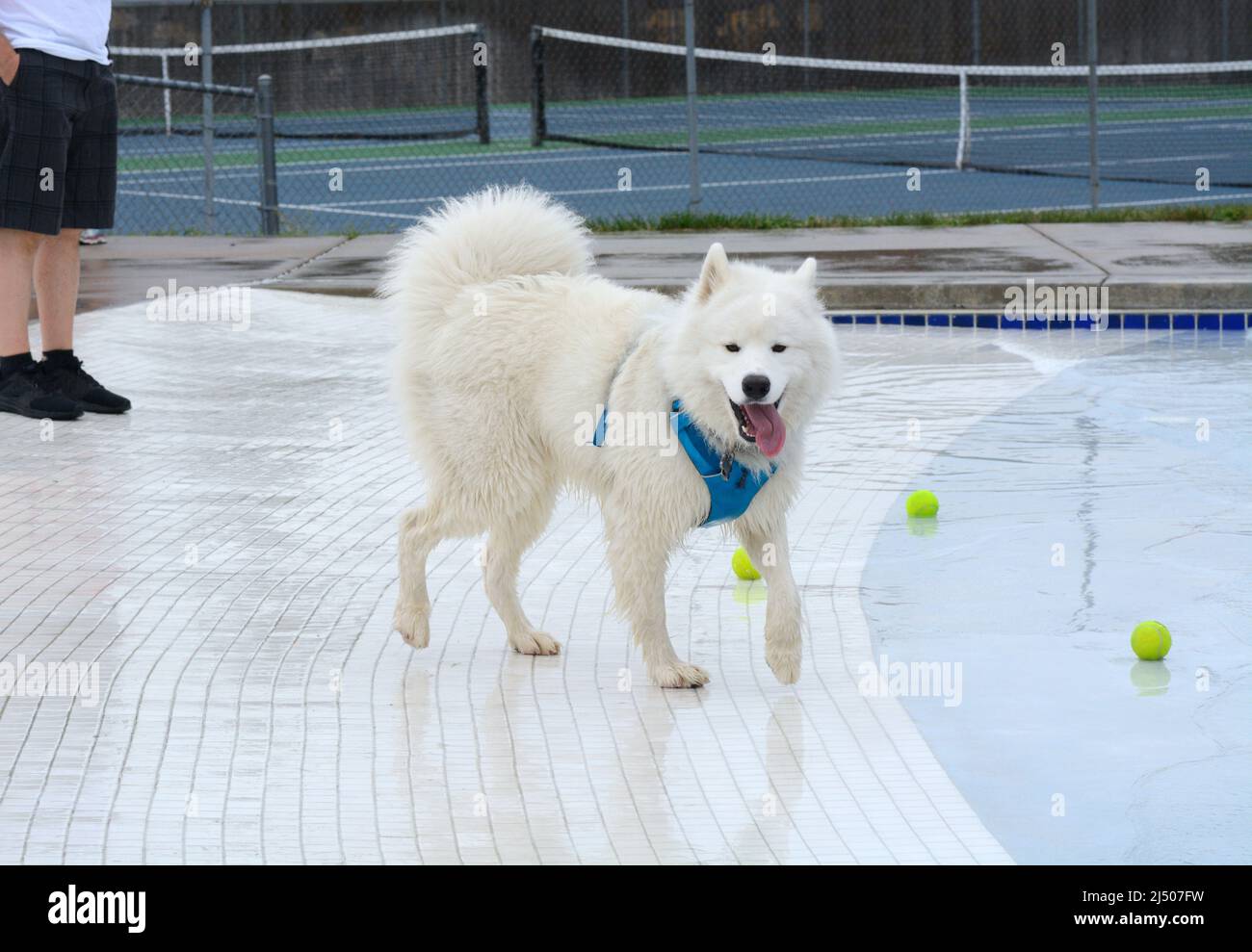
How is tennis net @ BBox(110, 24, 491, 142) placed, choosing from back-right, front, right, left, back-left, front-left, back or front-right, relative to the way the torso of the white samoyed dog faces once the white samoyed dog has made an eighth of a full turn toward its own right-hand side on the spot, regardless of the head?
back

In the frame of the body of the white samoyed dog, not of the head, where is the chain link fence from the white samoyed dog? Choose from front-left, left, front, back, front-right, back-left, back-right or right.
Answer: back-left

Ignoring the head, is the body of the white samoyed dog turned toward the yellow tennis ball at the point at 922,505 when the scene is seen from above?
no

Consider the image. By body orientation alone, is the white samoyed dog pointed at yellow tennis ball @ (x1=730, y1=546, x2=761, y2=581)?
no

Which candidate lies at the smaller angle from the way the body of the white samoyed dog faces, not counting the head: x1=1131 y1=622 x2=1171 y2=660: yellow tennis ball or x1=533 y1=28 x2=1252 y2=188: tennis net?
the yellow tennis ball

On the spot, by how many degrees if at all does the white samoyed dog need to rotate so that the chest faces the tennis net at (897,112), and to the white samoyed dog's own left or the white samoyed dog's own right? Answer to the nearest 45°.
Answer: approximately 135° to the white samoyed dog's own left

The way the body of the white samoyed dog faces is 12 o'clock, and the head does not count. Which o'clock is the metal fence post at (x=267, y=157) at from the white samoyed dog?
The metal fence post is roughly at 7 o'clock from the white samoyed dog.
